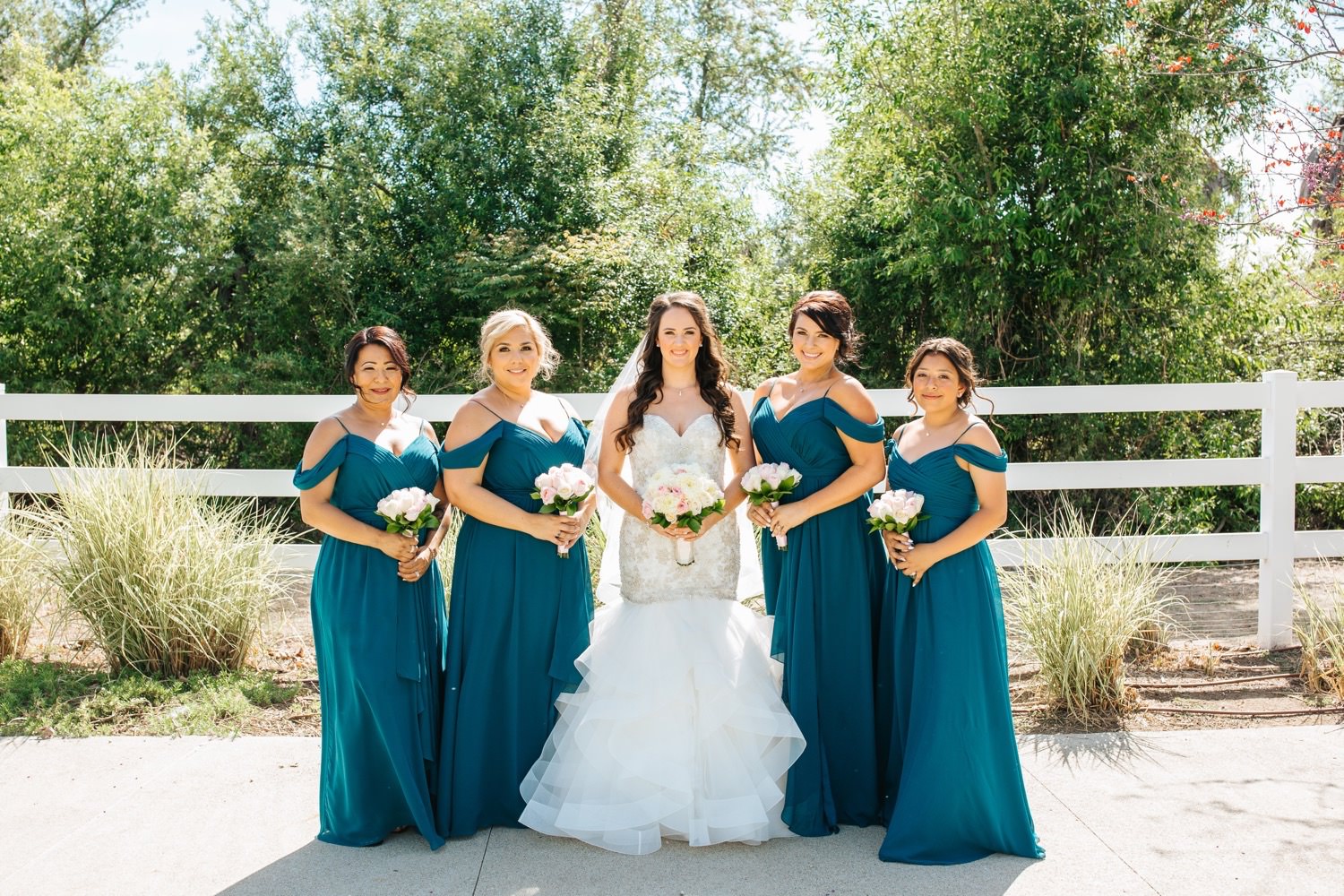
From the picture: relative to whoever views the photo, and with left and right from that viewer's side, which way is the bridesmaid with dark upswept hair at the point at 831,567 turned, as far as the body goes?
facing the viewer and to the left of the viewer

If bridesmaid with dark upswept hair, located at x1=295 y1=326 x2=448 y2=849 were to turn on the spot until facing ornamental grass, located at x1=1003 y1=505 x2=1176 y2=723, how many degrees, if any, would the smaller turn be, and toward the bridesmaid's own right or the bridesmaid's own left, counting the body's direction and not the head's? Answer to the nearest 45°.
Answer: approximately 45° to the bridesmaid's own left

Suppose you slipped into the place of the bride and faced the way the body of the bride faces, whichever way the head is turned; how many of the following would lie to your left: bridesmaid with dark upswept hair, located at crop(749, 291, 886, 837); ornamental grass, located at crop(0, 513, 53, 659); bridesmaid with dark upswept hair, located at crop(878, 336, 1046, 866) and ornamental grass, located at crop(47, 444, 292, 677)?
2

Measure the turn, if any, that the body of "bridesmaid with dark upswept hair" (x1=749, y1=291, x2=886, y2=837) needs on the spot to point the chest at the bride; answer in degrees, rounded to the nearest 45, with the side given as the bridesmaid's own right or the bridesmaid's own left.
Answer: approximately 45° to the bridesmaid's own right

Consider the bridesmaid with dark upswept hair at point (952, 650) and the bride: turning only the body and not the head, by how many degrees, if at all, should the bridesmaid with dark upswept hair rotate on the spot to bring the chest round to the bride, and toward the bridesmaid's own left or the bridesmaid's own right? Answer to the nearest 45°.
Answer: approximately 45° to the bridesmaid's own right

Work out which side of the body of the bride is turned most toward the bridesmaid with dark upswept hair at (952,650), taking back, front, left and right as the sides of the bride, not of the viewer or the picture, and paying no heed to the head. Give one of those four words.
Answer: left

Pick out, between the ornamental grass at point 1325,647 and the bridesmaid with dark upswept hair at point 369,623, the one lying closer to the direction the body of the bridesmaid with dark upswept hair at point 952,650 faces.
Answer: the bridesmaid with dark upswept hair

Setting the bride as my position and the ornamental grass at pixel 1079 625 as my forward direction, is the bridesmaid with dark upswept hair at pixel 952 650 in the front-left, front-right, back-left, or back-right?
front-right

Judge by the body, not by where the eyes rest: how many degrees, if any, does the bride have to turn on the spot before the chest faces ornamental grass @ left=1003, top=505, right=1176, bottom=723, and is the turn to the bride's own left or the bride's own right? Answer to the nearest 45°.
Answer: approximately 135° to the bride's own left

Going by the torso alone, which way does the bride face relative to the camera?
toward the camera

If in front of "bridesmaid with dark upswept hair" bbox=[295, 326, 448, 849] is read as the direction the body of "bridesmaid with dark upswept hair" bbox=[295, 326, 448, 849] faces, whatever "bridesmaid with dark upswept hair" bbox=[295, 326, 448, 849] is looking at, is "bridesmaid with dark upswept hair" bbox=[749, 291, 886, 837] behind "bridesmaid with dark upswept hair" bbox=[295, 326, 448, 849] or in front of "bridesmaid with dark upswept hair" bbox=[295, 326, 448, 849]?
in front
